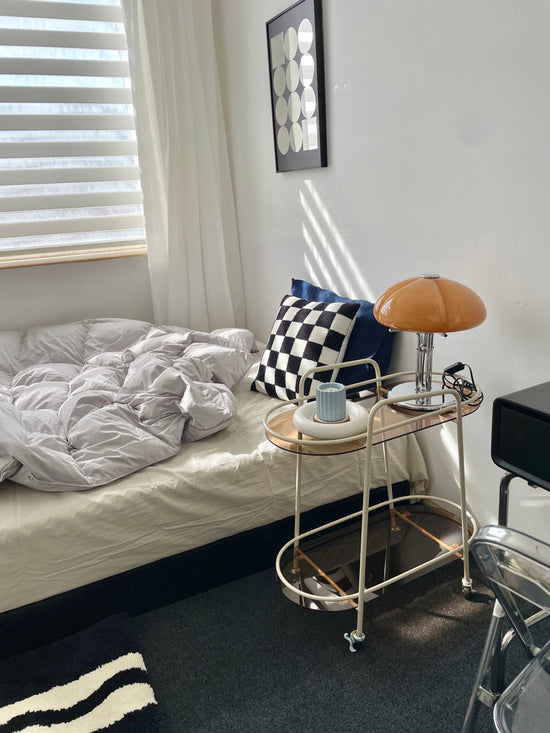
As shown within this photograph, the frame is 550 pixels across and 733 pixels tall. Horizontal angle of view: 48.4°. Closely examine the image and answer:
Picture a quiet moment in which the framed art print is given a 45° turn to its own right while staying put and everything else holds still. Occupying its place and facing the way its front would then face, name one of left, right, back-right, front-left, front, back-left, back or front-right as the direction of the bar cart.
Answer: left

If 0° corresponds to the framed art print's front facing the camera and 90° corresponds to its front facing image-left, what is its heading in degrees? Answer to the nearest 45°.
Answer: approximately 45°

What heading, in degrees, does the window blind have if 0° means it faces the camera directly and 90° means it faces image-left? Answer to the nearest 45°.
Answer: approximately 0°

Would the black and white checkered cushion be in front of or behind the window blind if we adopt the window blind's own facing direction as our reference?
in front

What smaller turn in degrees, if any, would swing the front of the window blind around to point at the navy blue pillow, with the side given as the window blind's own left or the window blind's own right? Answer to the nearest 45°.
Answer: approximately 45° to the window blind's own left

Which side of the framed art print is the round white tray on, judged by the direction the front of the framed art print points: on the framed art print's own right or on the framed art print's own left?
on the framed art print's own left

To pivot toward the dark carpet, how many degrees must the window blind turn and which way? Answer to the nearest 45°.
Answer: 0° — it already faces it

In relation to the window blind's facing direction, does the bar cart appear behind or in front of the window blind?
in front
